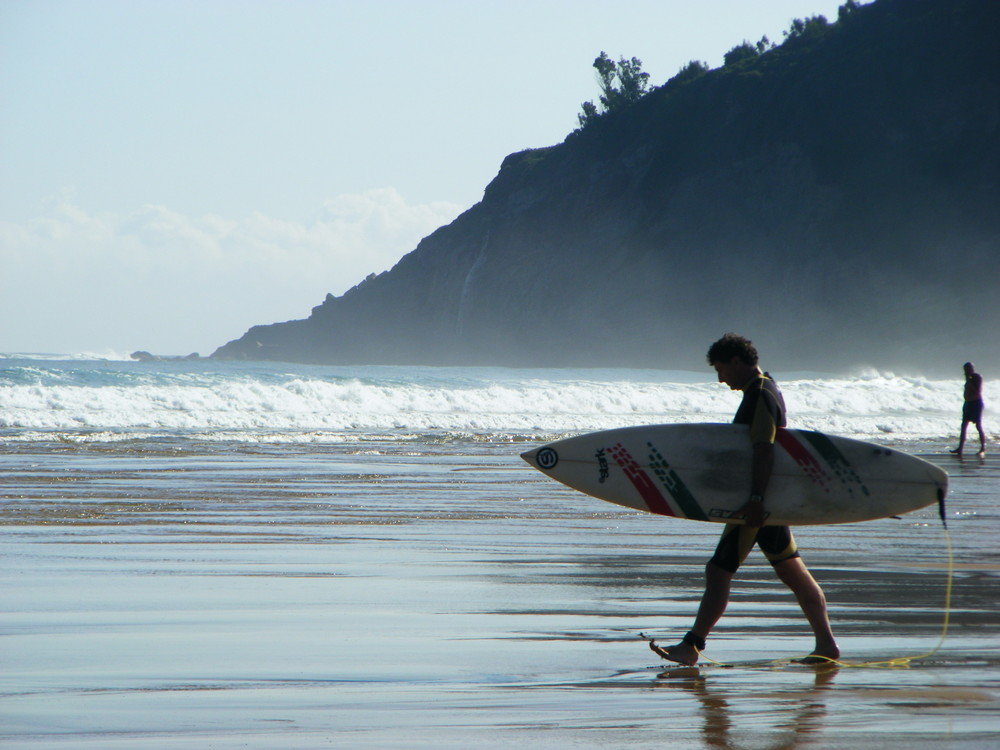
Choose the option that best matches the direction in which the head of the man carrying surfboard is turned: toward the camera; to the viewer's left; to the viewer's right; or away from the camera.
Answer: to the viewer's left

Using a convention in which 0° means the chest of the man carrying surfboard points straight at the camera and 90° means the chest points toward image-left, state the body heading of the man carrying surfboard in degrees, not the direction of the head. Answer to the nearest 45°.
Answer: approximately 90°

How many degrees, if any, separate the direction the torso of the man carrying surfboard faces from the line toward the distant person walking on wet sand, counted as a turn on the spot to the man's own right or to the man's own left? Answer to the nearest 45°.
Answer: approximately 90° to the man's own right
